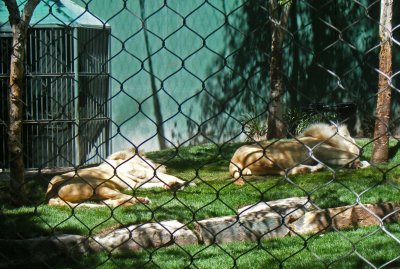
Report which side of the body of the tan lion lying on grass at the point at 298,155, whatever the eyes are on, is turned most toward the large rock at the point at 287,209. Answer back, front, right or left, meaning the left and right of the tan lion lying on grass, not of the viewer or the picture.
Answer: right

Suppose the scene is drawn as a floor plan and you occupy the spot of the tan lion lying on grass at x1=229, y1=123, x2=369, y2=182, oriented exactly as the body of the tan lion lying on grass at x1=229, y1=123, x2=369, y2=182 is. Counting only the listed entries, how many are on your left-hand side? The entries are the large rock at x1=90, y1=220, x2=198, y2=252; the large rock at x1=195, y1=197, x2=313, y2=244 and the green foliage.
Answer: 1

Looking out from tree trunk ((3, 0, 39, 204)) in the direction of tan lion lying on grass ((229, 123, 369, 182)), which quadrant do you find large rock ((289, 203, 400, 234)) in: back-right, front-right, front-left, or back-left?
front-right

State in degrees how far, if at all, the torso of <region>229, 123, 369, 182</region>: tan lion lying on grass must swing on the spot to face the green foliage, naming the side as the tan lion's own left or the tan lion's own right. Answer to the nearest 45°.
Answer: approximately 90° to the tan lion's own left

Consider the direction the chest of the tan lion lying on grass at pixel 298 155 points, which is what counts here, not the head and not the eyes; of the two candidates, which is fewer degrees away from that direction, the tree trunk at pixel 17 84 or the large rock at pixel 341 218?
the large rock

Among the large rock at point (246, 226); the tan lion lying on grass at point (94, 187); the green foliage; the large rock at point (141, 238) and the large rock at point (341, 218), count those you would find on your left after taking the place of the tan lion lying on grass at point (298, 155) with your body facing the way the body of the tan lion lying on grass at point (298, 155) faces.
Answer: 1

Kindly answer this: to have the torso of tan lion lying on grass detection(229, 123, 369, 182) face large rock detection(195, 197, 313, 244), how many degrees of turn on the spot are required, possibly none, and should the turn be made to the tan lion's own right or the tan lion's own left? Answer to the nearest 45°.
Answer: approximately 90° to the tan lion's own right

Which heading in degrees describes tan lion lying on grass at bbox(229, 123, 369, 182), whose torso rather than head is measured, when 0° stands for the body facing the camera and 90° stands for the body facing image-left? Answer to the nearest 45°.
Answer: approximately 270°

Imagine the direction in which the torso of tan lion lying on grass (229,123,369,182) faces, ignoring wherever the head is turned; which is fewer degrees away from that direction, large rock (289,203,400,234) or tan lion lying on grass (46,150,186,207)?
the large rock

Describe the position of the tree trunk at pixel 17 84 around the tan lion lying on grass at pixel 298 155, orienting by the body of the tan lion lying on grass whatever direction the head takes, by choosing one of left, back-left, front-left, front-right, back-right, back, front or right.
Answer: back-right
